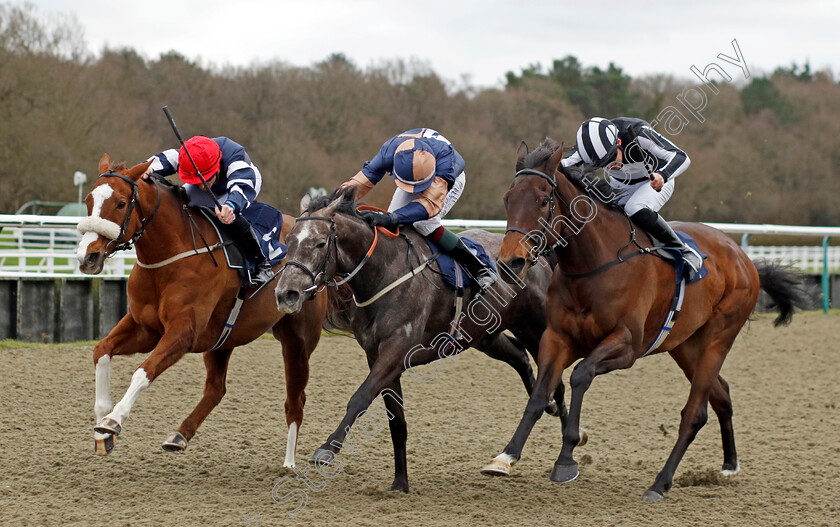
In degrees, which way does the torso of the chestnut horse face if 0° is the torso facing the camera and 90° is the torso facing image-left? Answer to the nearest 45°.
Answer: approximately 45°

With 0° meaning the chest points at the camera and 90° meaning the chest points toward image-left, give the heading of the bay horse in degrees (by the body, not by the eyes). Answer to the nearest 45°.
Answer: approximately 45°

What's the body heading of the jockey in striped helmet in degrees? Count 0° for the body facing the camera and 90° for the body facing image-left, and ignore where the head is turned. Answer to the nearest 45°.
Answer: approximately 45°

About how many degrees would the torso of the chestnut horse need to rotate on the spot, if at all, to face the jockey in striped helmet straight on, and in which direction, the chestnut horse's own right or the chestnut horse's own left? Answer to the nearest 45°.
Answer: approximately 135° to the chestnut horse's own left
